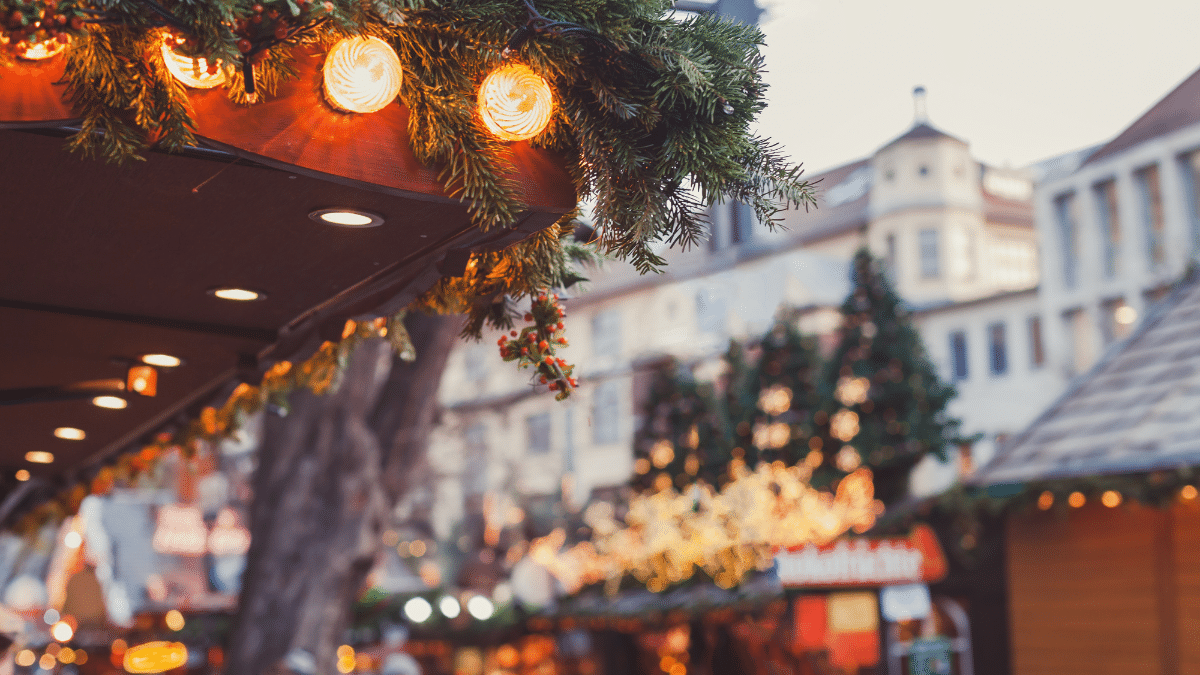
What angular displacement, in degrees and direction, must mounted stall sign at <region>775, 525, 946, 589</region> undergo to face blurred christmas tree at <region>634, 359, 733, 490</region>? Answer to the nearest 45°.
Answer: approximately 180°

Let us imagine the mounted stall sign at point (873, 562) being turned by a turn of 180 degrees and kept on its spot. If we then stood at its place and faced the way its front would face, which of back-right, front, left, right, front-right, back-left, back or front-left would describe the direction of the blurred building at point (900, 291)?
front

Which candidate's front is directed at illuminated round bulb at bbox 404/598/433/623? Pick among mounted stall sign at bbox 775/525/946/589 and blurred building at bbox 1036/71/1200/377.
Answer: the blurred building

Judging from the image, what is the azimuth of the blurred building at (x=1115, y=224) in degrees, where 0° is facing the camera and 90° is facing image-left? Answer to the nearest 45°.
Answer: approximately 45°

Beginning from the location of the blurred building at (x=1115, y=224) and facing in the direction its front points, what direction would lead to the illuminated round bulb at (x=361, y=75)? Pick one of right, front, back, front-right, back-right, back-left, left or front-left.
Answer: front-left

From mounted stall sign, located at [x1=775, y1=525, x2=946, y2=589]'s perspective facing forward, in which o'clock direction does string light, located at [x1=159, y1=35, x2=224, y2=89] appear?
The string light is roughly at 12 o'clock from the mounted stall sign.

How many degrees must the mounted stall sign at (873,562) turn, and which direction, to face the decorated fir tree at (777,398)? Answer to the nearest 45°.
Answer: approximately 180°

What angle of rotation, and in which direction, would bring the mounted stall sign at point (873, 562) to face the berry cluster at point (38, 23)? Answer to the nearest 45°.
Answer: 0° — it already faces it

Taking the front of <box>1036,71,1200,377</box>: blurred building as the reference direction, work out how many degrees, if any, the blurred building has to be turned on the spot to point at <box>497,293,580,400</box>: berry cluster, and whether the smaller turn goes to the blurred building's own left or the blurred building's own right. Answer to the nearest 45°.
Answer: approximately 45° to the blurred building's own left

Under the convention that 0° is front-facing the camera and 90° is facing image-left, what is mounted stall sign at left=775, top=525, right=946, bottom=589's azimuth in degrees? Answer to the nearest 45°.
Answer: approximately 0°

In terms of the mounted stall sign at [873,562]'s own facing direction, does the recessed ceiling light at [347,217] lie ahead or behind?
ahead

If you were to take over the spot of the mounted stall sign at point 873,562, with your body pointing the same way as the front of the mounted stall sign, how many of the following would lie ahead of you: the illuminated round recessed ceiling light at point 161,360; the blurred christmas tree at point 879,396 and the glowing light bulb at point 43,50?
2

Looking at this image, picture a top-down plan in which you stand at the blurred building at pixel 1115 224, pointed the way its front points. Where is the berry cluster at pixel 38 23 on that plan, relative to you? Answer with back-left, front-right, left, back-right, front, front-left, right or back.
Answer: front-left

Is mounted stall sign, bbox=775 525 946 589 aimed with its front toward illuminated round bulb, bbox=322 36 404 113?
yes

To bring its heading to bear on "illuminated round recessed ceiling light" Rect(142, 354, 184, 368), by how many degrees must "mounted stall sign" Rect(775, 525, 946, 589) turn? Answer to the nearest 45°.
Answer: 0° — it already faces it
